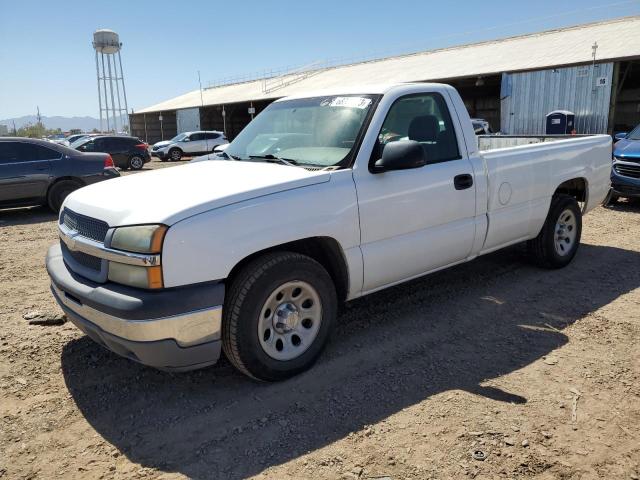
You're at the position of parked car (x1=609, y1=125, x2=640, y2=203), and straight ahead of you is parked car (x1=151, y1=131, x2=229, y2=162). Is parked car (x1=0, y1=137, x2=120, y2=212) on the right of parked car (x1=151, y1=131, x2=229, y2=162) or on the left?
left

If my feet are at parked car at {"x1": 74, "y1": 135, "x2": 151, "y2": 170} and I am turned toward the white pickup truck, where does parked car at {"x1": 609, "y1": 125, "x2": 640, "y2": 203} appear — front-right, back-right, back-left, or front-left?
front-left

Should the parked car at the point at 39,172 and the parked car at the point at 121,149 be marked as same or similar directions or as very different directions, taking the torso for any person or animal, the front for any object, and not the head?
same or similar directions

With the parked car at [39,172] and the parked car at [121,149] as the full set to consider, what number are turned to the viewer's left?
2

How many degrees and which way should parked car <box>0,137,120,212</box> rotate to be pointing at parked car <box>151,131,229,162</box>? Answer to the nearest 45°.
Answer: approximately 90° to its right

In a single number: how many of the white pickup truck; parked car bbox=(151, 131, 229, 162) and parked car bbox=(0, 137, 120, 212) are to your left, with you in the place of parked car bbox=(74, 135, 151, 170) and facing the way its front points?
2

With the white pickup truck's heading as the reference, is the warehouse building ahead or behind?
behind

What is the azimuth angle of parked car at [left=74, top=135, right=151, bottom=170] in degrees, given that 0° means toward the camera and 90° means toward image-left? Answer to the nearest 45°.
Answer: approximately 90°

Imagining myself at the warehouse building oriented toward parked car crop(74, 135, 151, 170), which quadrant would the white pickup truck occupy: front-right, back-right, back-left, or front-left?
front-left

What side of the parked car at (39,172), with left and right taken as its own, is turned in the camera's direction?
left

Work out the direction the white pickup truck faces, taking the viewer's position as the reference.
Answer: facing the viewer and to the left of the viewer

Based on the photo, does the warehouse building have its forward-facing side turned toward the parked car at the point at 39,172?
yes

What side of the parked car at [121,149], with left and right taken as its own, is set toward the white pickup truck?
left

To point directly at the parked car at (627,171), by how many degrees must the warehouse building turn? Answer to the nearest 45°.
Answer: approximately 45° to its left
